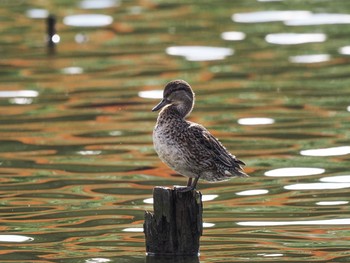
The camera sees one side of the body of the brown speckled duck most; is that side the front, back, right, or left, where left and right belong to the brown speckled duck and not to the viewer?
left

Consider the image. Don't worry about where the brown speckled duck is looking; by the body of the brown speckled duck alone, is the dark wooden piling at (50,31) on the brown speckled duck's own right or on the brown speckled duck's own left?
on the brown speckled duck's own right
